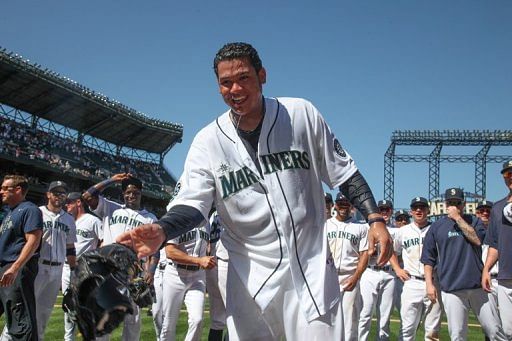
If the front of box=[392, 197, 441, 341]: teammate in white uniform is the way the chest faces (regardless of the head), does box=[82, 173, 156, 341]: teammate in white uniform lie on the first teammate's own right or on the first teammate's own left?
on the first teammate's own right

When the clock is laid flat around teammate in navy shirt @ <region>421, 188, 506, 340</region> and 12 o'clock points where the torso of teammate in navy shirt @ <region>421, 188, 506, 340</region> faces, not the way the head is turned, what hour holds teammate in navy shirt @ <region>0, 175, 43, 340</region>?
teammate in navy shirt @ <region>0, 175, 43, 340</region> is roughly at 2 o'clock from teammate in navy shirt @ <region>421, 188, 506, 340</region>.

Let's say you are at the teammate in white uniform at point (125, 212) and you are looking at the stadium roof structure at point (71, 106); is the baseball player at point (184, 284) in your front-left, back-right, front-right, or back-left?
back-right

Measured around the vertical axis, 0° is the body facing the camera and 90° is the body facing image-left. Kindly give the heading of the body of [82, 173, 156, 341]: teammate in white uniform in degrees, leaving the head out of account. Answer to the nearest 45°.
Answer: approximately 0°

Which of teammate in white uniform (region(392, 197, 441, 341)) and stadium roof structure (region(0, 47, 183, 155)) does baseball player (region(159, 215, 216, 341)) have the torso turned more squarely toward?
the teammate in white uniform
